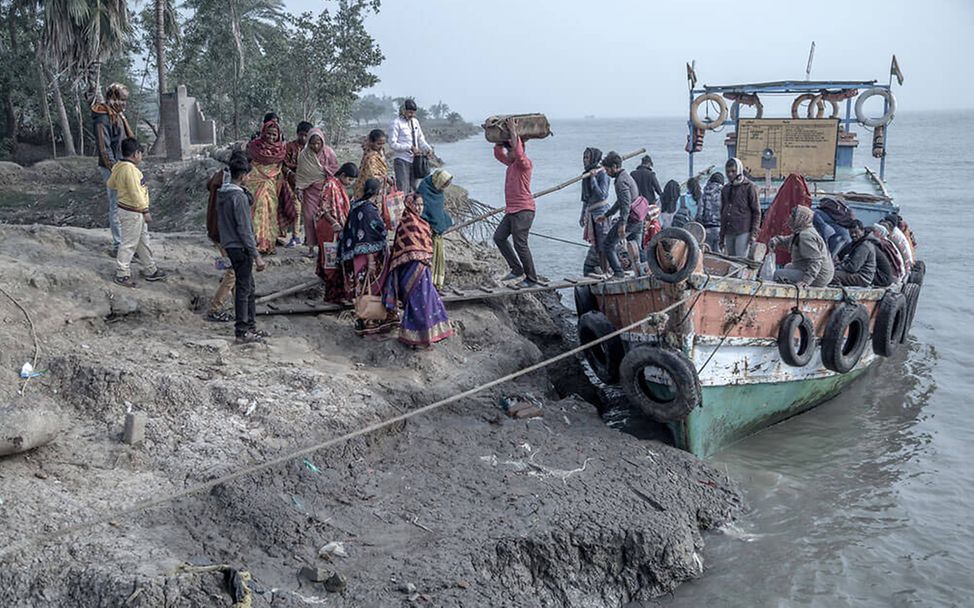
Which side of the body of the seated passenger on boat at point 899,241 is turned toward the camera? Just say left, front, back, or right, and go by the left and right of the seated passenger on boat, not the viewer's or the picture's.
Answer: left

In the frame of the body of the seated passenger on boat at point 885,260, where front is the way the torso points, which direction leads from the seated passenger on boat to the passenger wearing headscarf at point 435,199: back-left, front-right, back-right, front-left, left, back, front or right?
front-left

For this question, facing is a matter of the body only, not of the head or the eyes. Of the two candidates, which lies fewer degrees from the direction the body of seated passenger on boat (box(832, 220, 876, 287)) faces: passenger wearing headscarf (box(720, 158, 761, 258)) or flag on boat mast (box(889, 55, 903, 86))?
the passenger wearing headscarf

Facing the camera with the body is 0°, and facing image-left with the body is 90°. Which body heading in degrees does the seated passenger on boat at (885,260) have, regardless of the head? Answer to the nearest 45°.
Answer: approximately 90°

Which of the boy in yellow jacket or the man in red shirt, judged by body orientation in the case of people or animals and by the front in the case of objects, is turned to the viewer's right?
the boy in yellow jacket

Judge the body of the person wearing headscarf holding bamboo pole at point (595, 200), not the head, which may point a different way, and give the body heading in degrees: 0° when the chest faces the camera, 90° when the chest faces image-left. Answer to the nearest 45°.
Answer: approximately 45°

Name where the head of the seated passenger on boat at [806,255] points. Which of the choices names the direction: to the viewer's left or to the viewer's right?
to the viewer's left

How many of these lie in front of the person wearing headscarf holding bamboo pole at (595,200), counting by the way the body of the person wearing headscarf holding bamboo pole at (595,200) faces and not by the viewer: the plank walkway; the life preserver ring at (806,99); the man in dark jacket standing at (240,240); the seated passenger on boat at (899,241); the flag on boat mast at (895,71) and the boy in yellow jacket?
3
